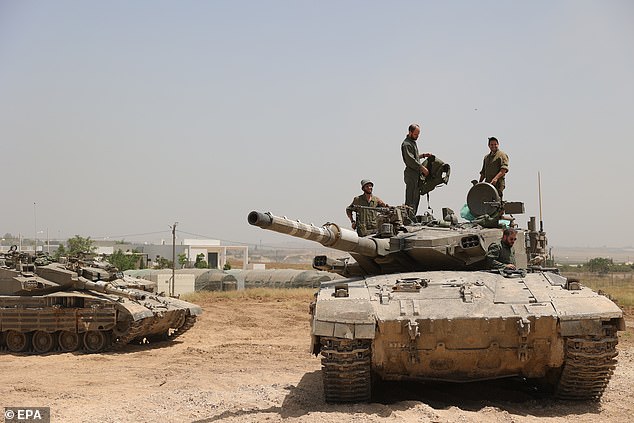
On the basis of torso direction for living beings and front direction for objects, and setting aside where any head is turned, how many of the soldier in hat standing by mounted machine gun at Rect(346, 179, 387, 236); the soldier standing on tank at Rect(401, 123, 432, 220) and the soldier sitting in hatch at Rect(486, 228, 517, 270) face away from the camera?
0

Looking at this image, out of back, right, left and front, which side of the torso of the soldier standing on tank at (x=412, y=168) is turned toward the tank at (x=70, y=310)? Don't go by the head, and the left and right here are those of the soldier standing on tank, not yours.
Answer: back

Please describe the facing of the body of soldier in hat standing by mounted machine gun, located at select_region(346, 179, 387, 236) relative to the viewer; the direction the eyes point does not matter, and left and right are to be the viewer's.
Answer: facing the viewer and to the right of the viewer

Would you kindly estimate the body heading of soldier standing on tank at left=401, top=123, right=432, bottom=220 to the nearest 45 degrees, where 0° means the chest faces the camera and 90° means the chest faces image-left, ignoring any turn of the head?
approximately 270°
